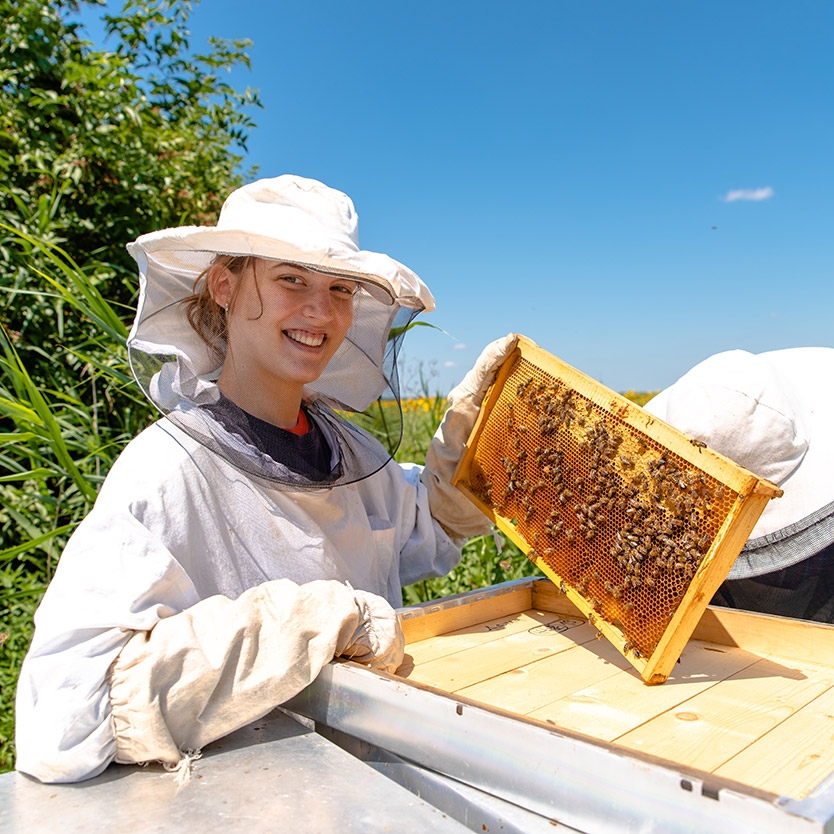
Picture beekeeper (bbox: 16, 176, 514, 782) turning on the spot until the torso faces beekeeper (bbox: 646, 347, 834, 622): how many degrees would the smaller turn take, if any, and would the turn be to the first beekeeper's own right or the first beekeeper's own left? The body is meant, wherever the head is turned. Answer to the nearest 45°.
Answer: approximately 45° to the first beekeeper's own left

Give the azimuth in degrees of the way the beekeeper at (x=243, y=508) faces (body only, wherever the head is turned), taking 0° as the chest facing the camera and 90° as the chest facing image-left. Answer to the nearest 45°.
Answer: approximately 315°
